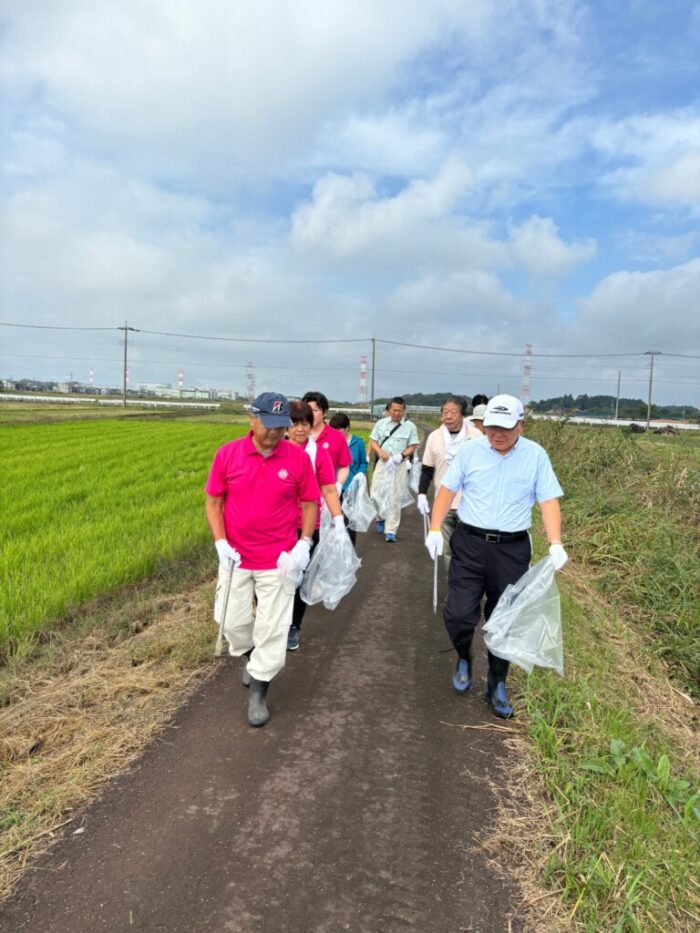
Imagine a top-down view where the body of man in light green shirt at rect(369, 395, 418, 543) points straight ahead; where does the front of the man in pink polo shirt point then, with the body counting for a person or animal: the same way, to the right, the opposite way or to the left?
the same way

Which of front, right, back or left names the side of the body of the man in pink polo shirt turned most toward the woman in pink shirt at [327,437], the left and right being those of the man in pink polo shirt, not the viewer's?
back

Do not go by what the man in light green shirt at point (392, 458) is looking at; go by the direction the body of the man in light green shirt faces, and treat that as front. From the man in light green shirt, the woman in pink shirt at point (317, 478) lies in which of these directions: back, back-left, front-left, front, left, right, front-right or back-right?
front

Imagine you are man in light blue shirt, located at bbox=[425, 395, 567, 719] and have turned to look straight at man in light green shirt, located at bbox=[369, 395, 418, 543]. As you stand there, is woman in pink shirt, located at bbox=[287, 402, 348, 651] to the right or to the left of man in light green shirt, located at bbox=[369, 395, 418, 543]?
left

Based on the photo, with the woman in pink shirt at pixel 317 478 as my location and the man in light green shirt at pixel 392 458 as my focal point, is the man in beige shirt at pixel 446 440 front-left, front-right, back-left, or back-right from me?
front-right

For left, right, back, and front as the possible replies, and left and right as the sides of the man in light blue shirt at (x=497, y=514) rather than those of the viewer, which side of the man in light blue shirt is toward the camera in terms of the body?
front

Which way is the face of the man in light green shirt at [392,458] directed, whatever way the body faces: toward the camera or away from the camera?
toward the camera

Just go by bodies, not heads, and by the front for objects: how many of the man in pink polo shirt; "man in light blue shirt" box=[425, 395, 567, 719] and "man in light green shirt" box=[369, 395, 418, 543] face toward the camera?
3

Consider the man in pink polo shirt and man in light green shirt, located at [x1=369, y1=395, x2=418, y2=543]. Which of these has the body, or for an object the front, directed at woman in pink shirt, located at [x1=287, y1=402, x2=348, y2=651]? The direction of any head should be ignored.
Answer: the man in light green shirt

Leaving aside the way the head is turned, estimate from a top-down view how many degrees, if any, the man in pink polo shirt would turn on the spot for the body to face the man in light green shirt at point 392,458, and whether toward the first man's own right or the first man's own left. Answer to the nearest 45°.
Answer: approximately 180°

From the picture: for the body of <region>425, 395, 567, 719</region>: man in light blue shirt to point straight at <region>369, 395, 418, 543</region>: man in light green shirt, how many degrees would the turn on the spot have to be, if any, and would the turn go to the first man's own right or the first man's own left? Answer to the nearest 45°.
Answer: approximately 180°

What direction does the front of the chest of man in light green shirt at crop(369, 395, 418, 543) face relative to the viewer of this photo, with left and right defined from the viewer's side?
facing the viewer

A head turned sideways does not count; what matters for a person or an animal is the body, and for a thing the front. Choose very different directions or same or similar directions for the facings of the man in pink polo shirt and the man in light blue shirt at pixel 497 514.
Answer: same or similar directions

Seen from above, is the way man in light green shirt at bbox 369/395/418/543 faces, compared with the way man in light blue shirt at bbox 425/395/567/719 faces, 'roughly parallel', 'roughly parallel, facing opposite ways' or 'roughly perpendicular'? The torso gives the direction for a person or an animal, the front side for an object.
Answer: roughly parallel

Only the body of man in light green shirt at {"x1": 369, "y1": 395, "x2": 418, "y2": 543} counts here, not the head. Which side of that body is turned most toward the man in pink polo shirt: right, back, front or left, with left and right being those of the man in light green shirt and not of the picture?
front
